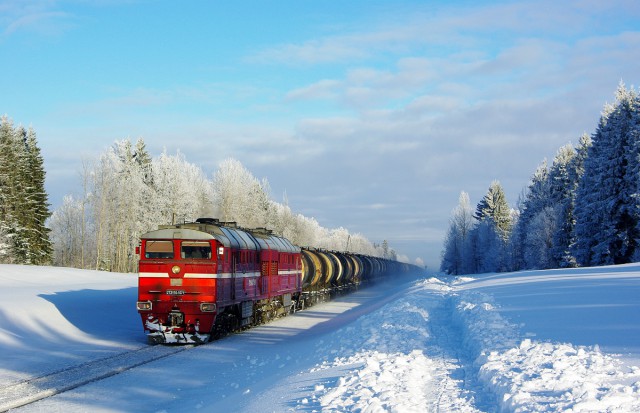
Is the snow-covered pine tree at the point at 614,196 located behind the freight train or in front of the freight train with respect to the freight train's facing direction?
behind

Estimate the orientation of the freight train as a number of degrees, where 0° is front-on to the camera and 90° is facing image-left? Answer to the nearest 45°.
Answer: approximately 45°
